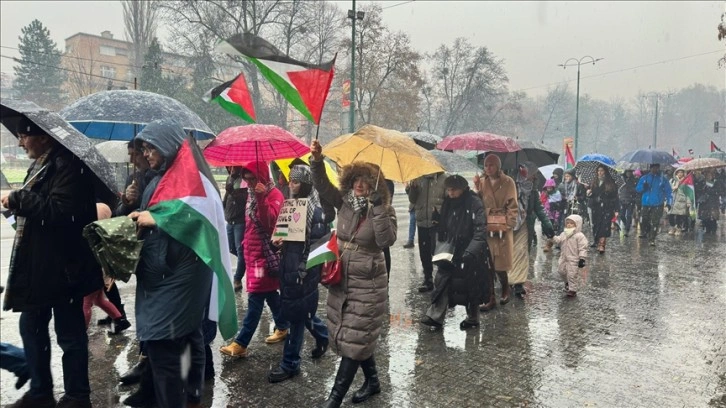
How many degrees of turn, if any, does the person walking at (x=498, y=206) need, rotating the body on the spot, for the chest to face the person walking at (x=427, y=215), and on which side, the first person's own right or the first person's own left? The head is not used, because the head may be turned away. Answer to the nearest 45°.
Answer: approximately 90° to the first person's own right

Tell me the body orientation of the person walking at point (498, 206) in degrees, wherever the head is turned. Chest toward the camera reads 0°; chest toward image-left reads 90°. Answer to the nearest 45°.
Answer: approximately 45°
